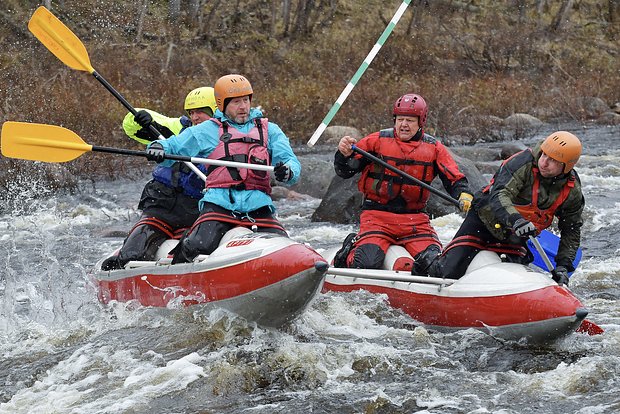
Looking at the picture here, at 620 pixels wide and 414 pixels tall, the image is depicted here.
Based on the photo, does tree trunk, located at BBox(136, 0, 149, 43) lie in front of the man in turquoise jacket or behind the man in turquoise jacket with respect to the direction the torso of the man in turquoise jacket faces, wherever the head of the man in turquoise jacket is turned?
behind

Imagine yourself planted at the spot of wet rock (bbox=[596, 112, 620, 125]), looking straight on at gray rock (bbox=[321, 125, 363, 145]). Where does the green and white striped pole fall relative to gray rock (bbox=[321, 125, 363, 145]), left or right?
left

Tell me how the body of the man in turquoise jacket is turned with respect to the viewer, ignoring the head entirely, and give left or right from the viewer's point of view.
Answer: facing the viewer

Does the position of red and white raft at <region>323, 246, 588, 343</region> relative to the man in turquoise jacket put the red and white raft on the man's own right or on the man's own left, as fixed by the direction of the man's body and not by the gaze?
on the man's own left

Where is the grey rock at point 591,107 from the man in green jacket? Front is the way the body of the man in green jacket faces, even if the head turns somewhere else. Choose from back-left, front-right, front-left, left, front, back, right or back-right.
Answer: back-left

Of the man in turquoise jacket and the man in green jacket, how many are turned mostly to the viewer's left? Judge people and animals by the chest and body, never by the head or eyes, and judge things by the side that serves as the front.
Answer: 0

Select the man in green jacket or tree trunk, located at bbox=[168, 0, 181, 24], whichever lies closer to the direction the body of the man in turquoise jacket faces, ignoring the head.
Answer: the man in green jacket

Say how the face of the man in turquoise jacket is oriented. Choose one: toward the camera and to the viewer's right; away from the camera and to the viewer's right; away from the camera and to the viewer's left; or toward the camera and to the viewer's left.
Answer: toward the camera and to the viewer's right

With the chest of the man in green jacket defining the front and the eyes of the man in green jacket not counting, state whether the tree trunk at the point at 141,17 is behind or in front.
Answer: behind

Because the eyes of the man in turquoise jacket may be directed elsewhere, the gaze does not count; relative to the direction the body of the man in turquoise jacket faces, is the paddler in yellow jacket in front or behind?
behind

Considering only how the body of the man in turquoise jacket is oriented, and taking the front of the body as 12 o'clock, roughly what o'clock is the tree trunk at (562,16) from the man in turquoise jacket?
The tree trunk is roughly at 7 o'clock from the man in turquoise jacket.
